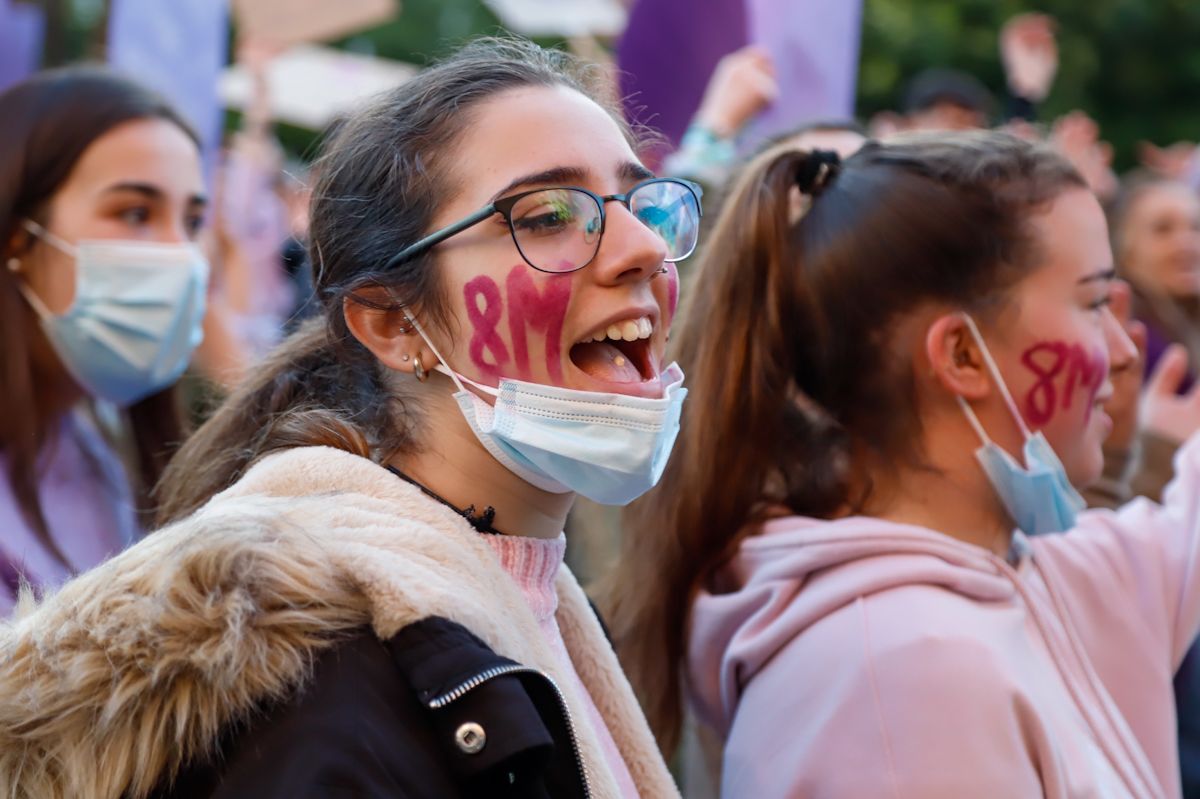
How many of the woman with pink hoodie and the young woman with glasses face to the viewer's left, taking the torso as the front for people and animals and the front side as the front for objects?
0

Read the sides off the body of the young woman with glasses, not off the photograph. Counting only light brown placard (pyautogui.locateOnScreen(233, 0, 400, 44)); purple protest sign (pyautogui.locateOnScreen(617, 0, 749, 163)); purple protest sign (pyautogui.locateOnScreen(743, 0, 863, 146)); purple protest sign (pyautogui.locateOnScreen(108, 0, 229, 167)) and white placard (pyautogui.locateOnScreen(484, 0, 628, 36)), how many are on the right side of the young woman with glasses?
0

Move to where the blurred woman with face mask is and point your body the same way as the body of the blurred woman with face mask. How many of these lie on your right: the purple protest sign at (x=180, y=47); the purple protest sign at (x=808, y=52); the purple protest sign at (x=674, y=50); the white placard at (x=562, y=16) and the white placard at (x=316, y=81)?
0

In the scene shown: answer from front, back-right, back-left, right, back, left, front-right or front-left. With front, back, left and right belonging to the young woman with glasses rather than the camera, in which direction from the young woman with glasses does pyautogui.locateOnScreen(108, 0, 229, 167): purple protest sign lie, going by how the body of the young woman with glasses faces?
back-left

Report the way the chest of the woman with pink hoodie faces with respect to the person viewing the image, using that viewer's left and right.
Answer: facing to the right of the viewer

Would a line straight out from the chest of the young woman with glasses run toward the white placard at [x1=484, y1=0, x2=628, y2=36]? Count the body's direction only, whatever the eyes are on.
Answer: no

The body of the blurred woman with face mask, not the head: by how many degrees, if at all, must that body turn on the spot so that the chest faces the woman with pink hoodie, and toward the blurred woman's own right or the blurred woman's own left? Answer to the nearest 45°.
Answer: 0° — they already face them

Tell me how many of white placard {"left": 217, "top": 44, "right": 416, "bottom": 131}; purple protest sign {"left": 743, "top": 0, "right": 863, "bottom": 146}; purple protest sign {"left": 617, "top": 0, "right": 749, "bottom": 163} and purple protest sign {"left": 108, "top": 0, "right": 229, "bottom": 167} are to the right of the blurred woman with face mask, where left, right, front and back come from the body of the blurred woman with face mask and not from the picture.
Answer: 0

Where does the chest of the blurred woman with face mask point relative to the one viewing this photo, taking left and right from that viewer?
facing the viewer and to the right of the viewer

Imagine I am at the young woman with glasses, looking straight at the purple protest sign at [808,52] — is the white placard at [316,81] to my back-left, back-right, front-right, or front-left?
front-left

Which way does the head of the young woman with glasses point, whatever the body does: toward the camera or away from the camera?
toward the camera

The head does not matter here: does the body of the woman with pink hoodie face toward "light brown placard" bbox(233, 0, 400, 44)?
no

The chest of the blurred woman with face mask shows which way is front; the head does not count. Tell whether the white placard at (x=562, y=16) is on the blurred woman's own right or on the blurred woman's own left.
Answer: on the blurred woman's own left

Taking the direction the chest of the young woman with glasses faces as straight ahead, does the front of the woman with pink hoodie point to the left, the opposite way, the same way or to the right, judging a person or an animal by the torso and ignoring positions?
the same way

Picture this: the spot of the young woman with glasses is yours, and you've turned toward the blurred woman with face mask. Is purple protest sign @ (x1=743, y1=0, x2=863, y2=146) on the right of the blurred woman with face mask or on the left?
right

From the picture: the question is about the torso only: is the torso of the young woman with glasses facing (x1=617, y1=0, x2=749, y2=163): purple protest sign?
no

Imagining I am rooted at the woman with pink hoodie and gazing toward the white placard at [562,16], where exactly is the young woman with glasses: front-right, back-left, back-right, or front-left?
back-left

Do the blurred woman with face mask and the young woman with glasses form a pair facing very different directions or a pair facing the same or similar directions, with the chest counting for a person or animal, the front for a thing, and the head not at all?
same or similar directions

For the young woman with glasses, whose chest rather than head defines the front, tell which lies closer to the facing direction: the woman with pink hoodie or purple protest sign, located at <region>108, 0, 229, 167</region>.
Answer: the woman with pink hoodie

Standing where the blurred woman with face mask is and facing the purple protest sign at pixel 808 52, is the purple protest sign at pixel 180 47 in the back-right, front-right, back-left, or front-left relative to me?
front-left
